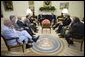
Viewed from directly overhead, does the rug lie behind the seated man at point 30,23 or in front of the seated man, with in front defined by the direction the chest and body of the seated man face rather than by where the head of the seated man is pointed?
in front

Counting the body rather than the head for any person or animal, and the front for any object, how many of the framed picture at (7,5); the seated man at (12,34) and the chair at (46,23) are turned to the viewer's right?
1

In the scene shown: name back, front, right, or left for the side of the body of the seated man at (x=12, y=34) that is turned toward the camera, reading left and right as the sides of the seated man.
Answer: right

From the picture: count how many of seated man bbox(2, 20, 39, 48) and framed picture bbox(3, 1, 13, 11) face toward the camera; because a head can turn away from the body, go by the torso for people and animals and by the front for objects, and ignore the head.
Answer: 1

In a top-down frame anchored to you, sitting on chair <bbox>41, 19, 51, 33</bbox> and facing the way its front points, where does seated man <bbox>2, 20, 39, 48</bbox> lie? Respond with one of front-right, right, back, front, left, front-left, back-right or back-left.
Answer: front-right

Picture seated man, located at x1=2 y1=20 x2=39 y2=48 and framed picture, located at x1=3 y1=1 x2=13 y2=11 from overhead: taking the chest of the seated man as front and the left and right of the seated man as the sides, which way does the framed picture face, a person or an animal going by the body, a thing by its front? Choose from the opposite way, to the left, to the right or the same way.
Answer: to the right

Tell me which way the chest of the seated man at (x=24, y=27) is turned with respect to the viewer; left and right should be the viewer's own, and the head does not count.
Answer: facing the viewer and to the right of the viewer

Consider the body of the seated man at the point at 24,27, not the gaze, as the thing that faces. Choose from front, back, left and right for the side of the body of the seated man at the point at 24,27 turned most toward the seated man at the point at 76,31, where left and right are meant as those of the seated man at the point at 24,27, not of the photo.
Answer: front

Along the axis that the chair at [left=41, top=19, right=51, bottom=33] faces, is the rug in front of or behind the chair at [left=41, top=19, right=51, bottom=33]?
in front
